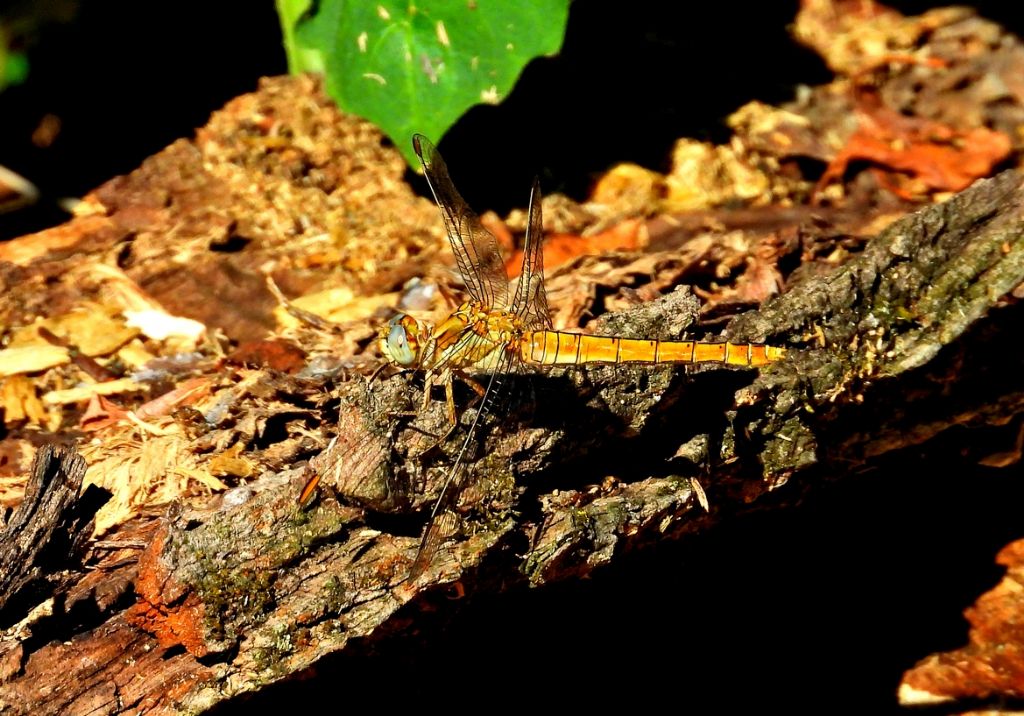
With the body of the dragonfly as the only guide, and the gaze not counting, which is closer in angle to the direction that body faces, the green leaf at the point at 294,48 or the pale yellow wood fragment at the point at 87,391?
the pale yellow wood fragment

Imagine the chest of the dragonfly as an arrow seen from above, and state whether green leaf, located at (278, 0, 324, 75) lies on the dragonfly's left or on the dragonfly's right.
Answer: on the dragonfly's right

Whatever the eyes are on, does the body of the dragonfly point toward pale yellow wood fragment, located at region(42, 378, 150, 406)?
yes

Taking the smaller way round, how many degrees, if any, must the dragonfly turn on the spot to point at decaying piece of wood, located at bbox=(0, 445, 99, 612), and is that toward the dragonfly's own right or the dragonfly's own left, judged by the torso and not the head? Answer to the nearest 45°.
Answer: approximately 45° to the dragonfly's own left

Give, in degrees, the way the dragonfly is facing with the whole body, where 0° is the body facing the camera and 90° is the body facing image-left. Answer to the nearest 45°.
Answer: approximately 90°

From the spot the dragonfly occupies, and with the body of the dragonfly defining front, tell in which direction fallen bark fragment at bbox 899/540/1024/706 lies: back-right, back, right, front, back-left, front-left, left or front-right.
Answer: back
